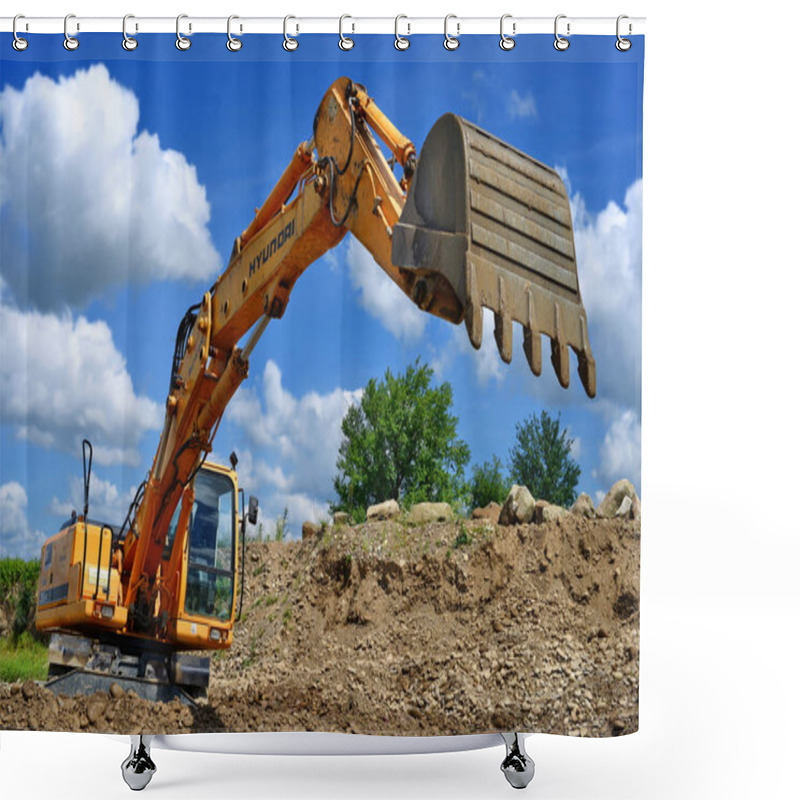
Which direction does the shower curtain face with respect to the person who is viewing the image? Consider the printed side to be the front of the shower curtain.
facing the viewer
